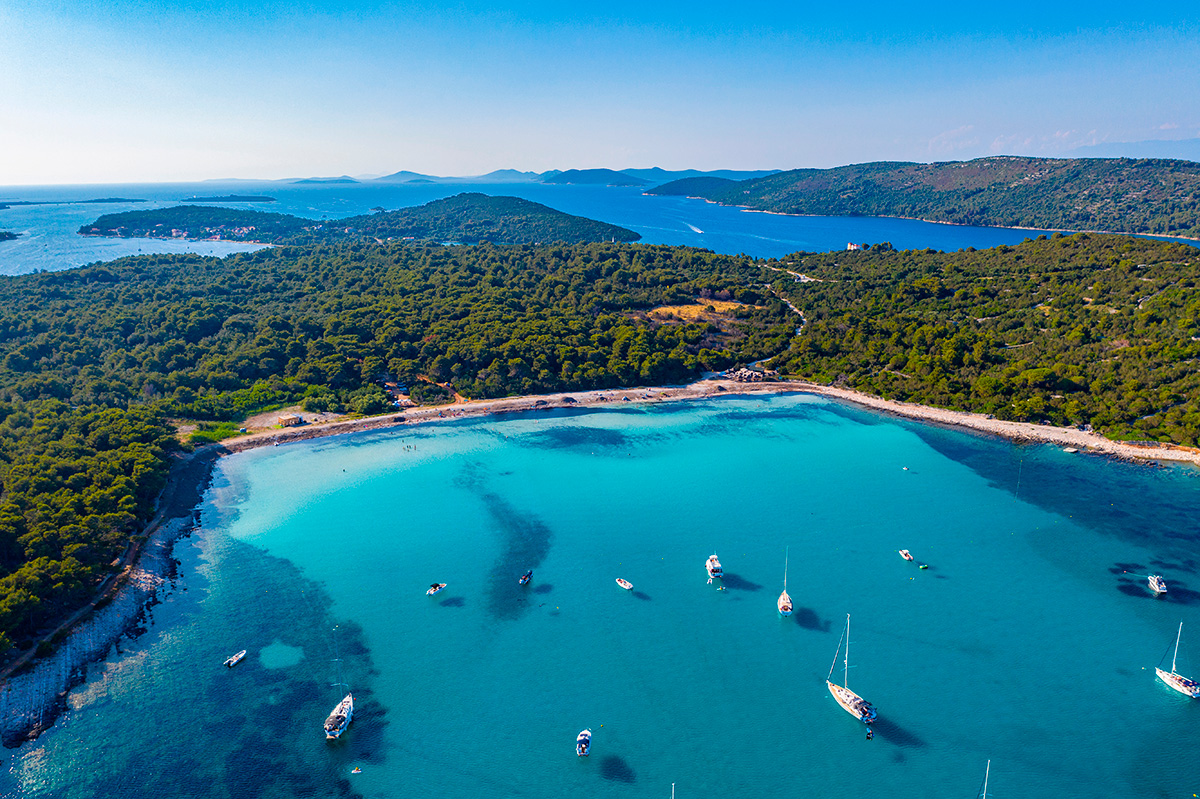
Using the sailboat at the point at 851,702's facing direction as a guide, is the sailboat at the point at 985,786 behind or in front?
behind

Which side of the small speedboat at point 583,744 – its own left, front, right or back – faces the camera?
back

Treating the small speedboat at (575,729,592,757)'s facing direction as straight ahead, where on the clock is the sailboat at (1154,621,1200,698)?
The sailboat is roughly at 3 o'clock from the small speedboat.

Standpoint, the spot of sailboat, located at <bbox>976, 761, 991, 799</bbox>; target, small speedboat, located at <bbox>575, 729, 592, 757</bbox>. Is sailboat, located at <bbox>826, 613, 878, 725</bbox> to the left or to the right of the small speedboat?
right

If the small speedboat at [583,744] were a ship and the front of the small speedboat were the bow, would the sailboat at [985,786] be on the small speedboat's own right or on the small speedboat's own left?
on the small speedboat's own right

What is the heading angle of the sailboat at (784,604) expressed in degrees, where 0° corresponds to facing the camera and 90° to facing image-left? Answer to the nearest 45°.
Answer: approximately 180°

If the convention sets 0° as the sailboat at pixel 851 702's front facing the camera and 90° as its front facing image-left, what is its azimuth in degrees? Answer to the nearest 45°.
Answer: approximately 135°

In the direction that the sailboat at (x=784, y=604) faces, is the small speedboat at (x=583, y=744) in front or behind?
behind
